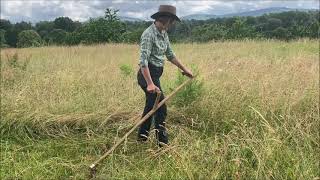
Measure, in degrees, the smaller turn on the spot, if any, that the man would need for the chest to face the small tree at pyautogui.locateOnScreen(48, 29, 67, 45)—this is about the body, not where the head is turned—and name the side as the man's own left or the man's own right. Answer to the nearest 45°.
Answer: approximately 135° to the man's own left

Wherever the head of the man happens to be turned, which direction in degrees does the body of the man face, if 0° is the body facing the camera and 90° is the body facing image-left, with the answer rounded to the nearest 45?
approximately 315°
